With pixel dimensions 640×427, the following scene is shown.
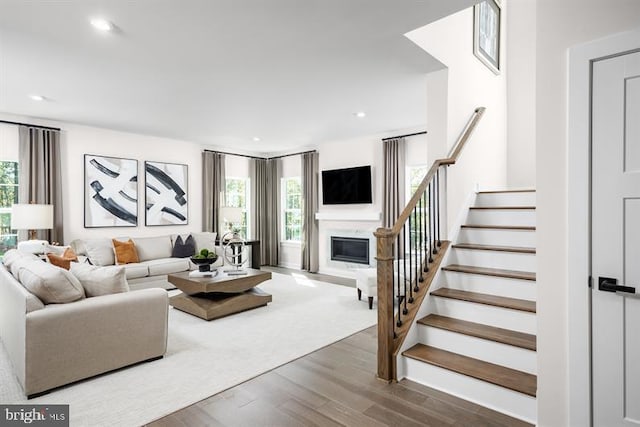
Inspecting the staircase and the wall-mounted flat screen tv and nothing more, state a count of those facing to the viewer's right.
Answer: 0

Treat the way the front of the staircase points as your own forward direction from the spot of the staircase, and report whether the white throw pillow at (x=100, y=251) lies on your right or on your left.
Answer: on your right

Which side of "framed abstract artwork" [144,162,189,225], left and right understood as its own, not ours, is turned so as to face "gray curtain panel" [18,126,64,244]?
right

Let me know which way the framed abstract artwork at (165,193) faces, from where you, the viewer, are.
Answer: facing the viewer and to the right of the viewer

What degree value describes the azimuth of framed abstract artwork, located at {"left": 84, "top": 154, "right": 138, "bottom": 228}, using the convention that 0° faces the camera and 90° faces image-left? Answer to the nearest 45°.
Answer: approximately 315°

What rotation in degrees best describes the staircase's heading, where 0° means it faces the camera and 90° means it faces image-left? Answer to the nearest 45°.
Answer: approximately 45°

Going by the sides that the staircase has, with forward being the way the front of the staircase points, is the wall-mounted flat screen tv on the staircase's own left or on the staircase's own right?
on the staircase's own right

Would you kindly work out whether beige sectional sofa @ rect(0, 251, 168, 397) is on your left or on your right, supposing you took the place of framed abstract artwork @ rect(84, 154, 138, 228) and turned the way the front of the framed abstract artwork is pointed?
on your right

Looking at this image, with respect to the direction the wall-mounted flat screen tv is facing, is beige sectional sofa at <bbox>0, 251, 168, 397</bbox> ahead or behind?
ahead

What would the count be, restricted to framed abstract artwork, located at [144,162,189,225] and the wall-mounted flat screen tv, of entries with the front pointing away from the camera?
0

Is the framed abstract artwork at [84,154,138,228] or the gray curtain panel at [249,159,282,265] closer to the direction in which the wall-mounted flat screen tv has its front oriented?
the framed abstract artwork

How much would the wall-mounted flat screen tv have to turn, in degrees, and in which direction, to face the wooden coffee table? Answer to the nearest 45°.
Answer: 0° — it already faces it

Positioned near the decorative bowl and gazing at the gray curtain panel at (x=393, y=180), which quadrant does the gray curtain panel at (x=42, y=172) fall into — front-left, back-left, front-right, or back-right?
back-left

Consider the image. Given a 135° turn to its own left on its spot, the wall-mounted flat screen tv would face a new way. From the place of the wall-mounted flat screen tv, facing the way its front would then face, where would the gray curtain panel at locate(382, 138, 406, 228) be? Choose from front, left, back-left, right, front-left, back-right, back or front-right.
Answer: front-right
